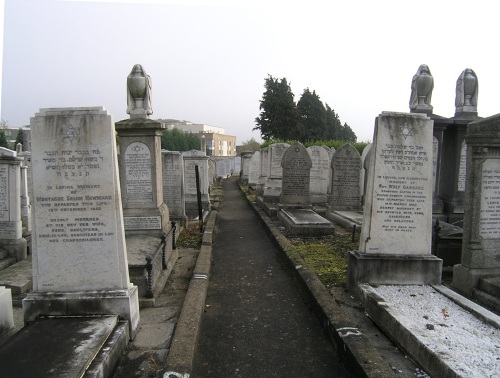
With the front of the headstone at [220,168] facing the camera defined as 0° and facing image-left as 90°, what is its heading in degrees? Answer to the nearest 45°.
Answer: approximately 0°

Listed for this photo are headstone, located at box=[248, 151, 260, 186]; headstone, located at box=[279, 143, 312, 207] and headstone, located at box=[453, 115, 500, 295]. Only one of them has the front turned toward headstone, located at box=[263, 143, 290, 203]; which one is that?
headstone, located at box=[248, 151, 260, 186]

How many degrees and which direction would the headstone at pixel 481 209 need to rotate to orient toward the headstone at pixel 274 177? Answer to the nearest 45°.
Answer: approximately 135° to its right

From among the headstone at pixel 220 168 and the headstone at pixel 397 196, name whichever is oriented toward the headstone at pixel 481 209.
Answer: the headstone at pixel 220 168

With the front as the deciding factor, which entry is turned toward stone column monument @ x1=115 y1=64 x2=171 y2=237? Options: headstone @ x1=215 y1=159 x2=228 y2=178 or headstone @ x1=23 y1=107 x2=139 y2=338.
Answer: headstone @ x1=215 y1=159 x2=228 y2=178

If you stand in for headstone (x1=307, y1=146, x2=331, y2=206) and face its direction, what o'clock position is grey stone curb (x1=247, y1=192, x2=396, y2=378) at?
The grey stone curb is roughly at 12 o'clock from the headstone.

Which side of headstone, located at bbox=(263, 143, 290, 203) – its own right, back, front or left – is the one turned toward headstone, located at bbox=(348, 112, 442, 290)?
front

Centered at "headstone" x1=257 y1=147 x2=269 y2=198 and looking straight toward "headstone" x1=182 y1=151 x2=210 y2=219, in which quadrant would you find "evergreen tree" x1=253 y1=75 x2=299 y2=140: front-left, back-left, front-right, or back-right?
back-right

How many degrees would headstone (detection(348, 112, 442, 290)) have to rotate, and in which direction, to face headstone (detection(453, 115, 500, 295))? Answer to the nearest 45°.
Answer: approximately 135° to its left

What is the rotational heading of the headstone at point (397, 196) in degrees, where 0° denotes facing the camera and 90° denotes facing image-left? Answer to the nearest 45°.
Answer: approximately 0°
